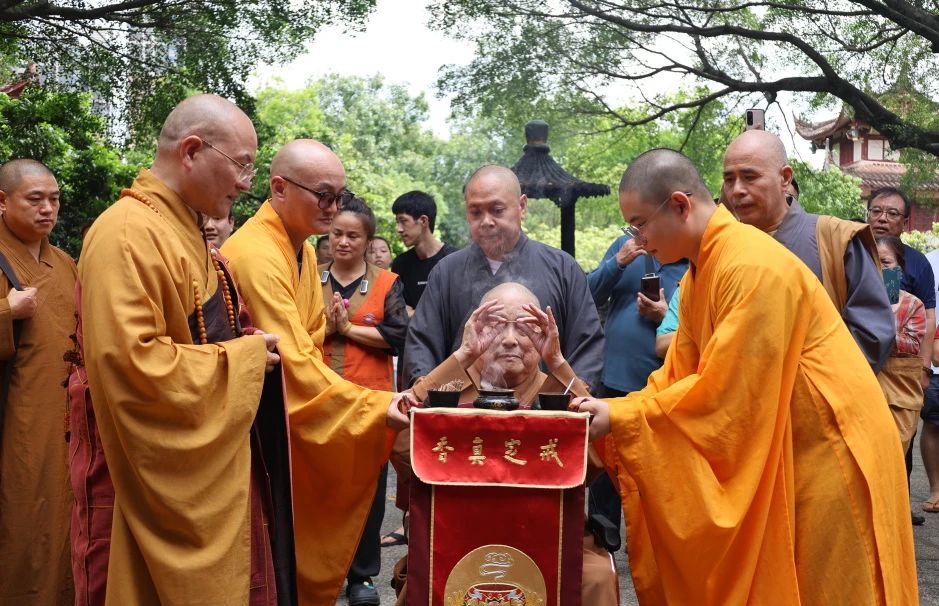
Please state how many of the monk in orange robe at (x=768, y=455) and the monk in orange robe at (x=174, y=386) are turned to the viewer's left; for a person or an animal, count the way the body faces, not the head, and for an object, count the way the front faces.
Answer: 1

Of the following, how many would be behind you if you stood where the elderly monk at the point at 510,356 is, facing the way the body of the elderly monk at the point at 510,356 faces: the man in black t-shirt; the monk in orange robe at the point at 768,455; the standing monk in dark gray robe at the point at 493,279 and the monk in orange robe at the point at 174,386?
2

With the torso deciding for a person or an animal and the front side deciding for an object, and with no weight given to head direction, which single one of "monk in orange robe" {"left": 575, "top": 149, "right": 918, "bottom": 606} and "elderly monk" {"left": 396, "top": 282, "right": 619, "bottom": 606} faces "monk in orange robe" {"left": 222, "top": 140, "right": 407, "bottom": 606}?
"monk in orange robe" {"left": 575, "top": 149, "right": 918, "bottom": 606}

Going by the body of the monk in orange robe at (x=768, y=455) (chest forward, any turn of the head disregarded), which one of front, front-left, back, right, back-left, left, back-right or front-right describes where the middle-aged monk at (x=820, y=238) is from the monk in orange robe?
right

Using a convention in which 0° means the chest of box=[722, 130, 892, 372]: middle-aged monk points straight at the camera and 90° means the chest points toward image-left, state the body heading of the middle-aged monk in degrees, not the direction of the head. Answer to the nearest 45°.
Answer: approximately 45°

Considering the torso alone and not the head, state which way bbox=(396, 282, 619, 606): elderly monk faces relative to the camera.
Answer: toward the camera

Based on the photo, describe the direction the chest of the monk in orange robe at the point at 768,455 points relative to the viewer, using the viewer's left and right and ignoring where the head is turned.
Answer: facing to the left of the viewer

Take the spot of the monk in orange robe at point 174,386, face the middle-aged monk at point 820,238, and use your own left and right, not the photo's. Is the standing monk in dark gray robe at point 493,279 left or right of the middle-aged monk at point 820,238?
left

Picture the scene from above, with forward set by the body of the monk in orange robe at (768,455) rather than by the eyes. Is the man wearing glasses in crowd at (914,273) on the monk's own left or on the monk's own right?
on the monk's own right

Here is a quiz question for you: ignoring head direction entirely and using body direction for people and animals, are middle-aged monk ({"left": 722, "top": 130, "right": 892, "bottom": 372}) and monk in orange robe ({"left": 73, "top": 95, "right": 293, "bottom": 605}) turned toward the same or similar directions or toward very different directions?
very different directions

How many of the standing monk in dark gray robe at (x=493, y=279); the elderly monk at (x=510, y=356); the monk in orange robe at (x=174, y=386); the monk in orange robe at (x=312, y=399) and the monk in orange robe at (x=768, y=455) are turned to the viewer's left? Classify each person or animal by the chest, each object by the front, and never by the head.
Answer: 1

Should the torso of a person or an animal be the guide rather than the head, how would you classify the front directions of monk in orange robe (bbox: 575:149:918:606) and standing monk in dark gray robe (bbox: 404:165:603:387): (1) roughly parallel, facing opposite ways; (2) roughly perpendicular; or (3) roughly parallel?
roughly perpendicular

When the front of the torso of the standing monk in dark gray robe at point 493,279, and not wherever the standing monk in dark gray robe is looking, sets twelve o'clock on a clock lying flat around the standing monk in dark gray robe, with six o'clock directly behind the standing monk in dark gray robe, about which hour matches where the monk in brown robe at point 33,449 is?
The monk in brown robe is roughly at 3 o'clock from the standing monk in dark gray robe.

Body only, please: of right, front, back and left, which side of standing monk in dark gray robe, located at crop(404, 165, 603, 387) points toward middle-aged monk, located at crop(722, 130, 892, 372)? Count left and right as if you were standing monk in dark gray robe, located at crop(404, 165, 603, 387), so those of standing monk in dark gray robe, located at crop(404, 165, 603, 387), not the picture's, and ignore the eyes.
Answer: left

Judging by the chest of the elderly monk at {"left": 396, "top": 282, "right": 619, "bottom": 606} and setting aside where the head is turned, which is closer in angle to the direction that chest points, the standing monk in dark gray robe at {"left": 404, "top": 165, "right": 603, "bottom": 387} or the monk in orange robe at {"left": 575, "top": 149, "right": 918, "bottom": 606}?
the monk in orange robe

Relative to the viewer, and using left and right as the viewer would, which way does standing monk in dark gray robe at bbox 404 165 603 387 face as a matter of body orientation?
facing the viewer

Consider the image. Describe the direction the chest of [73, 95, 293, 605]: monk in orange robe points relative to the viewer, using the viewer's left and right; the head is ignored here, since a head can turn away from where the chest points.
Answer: facing to the right of the viewer
